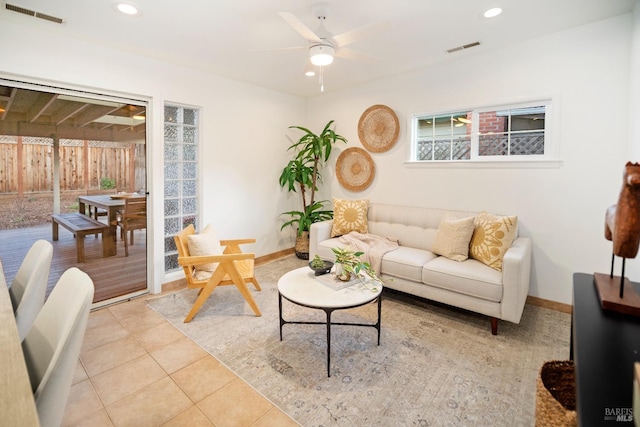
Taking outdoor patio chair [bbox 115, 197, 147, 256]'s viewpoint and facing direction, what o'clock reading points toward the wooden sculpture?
The wooden sculpture is roughly at 7 o'clock from the outdoor patio chair.

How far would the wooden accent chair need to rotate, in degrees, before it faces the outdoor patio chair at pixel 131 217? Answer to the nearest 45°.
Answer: approximately 135° to its left

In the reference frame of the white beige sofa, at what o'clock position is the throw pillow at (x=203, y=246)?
The throw pillow is roughly at 1 o'clock from the white beige sofa.

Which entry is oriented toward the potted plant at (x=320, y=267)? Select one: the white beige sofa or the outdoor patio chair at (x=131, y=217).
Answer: the white beige sofa

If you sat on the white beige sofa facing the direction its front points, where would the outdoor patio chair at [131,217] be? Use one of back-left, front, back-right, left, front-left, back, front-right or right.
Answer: front-right

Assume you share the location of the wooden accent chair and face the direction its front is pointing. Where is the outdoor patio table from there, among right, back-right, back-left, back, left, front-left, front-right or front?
back-left

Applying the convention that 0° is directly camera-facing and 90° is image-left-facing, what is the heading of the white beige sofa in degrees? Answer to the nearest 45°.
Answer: approximately 45°

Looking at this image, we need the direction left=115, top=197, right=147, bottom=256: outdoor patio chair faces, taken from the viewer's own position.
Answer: facing away from the viewer and to the left of the viewer

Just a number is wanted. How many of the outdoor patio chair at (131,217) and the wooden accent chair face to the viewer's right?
1

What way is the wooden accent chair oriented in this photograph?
to the viewer's right

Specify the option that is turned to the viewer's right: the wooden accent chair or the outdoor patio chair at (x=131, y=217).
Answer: the wooden accent chair
